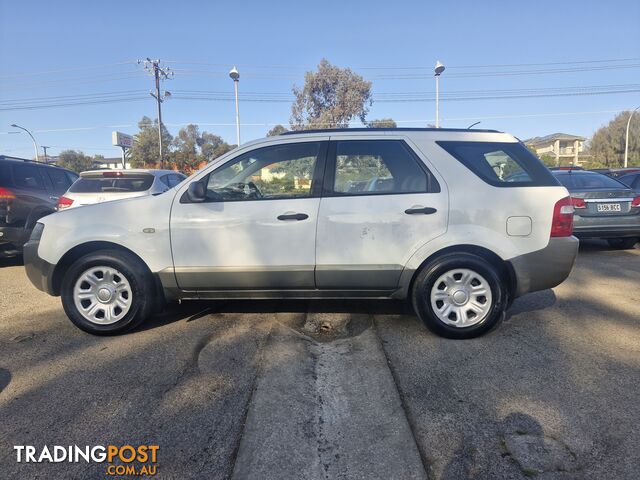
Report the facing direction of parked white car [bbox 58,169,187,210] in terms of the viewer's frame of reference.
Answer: facing away from the viewer and to the right of the viewer

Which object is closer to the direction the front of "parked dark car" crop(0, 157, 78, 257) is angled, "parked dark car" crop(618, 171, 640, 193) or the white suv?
the parked dark car

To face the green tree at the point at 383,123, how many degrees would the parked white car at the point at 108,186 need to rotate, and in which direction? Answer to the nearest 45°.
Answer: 0° — it already faces it

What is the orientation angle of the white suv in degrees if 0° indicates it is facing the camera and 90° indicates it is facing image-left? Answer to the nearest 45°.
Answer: approximately 90°

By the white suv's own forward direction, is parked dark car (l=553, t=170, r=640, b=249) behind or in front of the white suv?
behind

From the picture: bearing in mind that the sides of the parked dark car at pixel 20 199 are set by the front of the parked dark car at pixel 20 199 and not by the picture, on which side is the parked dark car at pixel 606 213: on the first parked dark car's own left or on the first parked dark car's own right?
on the first parked dark car's own right
